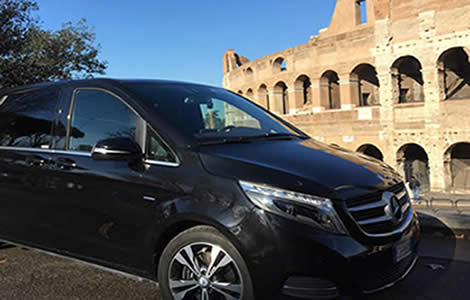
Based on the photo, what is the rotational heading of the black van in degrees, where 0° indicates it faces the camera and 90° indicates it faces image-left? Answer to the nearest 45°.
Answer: approximately 315°

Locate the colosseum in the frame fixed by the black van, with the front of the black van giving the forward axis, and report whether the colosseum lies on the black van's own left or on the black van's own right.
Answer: on the black van's own left
